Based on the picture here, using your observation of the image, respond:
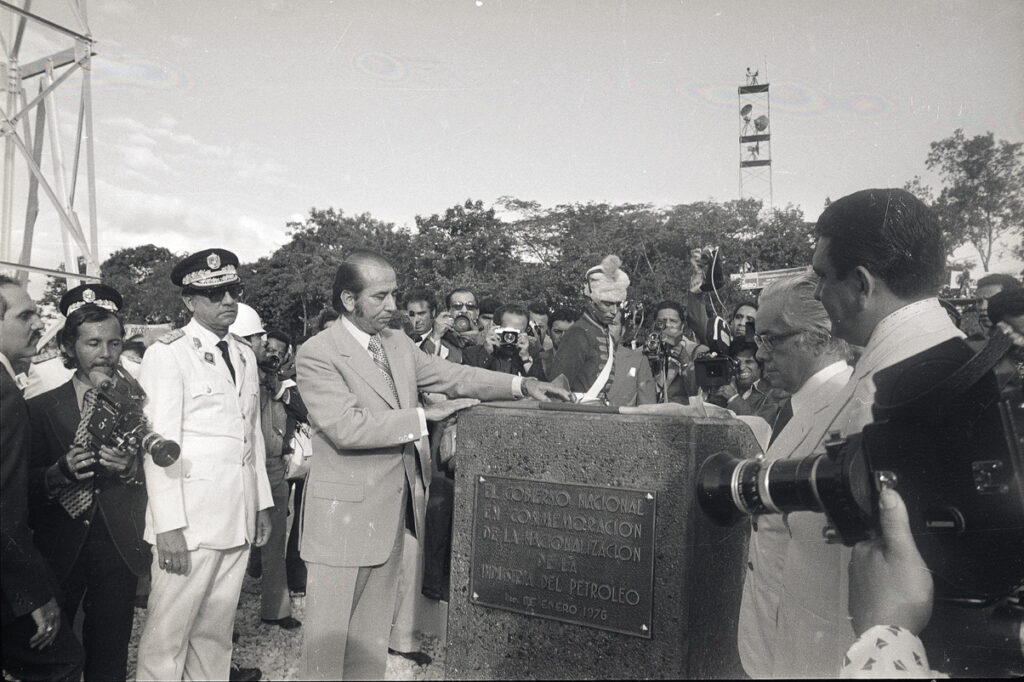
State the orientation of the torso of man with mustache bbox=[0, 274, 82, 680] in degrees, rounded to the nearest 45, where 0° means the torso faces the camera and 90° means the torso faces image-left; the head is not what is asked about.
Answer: approximately 270°

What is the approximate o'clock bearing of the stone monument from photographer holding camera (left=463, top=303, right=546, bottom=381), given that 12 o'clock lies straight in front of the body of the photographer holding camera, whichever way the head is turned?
The stone monument is roughly at 12 o'clock from the photographer holding camera.

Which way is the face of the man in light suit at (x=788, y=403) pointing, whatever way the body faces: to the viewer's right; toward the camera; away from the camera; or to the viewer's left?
to the viewer's left

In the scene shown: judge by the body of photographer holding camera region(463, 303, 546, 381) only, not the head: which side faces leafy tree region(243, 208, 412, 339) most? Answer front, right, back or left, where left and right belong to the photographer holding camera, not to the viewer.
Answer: back

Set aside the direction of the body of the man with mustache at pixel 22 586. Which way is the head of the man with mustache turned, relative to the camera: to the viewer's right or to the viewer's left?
to the viewer's right

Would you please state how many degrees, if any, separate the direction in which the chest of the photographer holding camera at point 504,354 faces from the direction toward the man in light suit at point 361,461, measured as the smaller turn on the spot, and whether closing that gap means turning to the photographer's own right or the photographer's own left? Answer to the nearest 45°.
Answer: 0° — they already face them

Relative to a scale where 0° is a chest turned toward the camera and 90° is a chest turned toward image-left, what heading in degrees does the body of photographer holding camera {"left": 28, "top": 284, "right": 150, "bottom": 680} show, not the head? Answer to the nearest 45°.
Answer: approximately 315°

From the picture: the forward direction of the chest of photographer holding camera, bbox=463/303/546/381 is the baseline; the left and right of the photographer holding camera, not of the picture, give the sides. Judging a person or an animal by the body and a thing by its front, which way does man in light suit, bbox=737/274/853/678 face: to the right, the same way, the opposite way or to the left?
to the right

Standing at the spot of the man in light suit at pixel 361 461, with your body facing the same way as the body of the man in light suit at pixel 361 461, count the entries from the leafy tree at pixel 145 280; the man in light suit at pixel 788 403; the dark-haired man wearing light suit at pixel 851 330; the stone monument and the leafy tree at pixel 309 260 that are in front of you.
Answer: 3
